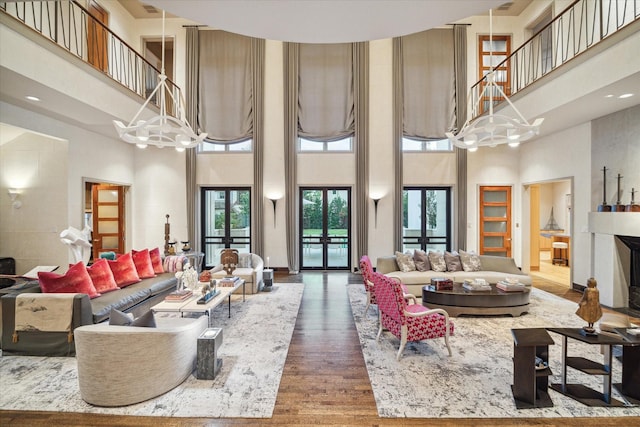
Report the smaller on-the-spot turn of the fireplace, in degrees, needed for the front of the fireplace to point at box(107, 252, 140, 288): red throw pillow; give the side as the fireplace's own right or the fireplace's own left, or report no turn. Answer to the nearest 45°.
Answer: approximately 45° to the fireplace's own left

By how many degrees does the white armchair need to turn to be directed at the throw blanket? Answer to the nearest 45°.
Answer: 0° — it already faces it

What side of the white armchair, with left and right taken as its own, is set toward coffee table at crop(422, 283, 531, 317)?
left

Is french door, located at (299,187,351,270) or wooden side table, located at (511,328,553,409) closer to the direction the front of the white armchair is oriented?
the wooden side table

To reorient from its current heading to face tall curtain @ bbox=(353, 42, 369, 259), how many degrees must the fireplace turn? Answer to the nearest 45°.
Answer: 0° — it already faces it

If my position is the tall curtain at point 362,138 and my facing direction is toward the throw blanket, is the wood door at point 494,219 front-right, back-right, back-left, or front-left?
back-left

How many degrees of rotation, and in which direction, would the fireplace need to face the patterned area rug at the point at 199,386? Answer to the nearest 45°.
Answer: approximately 45° to its left

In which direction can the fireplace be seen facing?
to the viewer's left

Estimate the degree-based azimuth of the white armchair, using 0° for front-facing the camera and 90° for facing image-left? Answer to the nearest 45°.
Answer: approximately 45°

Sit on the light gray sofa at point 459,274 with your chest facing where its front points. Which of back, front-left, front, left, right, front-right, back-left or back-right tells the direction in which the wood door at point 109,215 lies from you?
right

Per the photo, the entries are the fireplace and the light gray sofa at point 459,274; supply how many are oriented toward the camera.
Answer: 1
